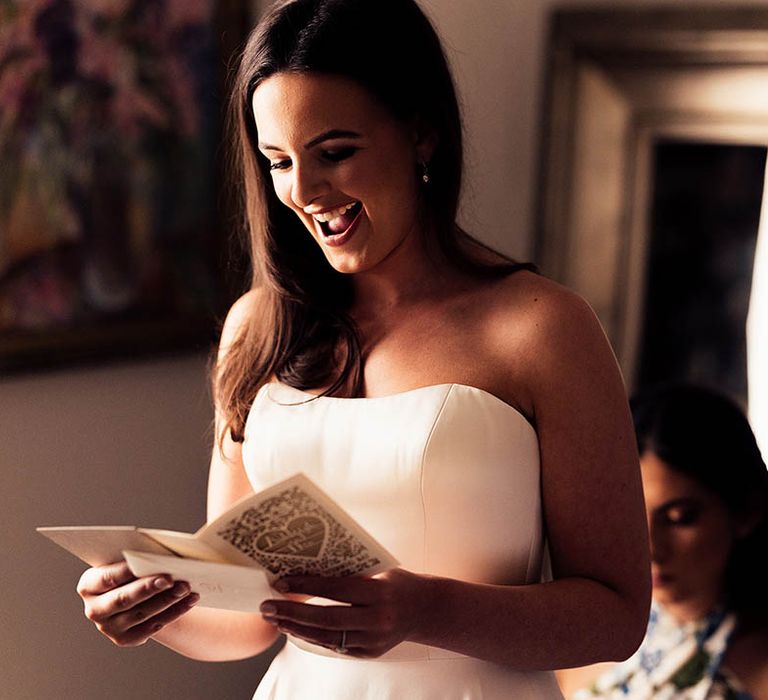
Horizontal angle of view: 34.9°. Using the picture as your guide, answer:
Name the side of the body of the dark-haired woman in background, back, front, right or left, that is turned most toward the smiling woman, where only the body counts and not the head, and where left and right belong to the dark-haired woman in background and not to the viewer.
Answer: front

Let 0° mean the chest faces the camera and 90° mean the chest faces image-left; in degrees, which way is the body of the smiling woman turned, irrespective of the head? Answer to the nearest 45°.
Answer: approximately 45°

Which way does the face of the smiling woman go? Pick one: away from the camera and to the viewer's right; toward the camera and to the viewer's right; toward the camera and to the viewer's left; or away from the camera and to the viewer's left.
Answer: toward the camera and to the viewer's left

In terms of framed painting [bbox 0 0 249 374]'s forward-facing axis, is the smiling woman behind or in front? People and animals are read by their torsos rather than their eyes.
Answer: in front

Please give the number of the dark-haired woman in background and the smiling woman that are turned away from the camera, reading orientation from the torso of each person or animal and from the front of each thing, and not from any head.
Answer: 0

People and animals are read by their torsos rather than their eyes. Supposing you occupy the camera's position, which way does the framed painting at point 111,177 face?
facing the viewer and to the right of the viewer

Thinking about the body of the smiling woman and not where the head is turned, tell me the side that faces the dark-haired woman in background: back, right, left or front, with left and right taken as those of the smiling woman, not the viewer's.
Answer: back

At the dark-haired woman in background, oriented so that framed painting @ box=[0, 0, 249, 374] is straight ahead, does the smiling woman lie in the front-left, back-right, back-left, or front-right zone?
front-left

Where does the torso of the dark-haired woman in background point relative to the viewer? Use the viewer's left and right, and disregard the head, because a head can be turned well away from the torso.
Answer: facing the viewer and to the left of the viewer

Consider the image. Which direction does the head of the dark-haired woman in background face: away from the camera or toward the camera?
toward the camera

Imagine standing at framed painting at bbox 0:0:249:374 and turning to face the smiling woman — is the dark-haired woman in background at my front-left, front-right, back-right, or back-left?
front-left
